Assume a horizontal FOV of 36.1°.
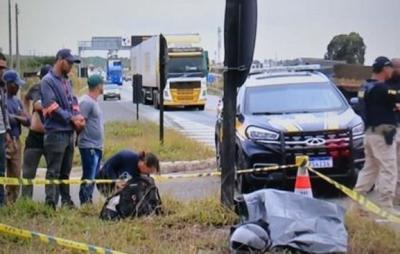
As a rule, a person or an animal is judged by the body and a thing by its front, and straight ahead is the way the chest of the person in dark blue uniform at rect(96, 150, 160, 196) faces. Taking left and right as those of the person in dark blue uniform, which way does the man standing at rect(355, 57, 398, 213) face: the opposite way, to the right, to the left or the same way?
the same way

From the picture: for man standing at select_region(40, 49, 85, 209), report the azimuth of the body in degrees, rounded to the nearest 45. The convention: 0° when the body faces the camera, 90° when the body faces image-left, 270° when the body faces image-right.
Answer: approximately 315°

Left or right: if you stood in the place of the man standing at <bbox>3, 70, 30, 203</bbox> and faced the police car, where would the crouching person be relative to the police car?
right

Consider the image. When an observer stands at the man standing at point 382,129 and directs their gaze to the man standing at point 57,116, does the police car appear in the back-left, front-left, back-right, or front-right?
front-right

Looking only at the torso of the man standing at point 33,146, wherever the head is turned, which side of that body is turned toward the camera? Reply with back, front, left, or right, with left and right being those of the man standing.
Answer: right

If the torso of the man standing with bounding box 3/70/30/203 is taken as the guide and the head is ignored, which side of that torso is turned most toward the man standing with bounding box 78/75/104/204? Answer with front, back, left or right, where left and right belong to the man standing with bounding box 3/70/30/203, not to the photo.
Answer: front

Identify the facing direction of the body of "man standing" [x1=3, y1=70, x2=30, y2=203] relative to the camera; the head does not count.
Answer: to the viewer's right

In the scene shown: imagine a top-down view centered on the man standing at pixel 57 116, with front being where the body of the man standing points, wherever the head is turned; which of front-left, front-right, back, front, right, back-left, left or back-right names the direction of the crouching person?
front

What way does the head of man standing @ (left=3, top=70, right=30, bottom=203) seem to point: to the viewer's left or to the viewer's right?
to the viewer's right

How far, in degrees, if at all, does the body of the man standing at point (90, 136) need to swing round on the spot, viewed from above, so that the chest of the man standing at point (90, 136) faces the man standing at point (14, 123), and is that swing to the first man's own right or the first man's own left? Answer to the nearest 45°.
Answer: approximately 180°

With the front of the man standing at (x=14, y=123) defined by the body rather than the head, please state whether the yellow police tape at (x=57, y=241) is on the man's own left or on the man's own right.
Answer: on the man's own right
